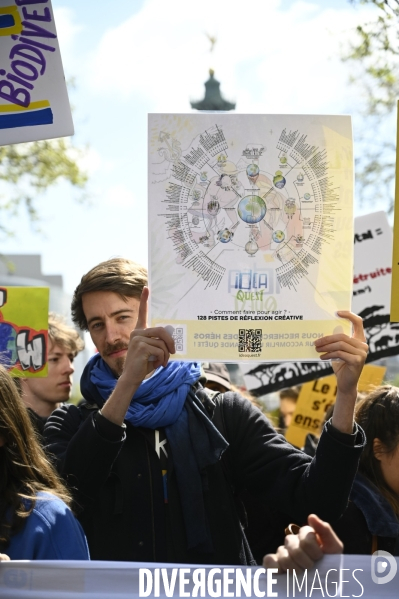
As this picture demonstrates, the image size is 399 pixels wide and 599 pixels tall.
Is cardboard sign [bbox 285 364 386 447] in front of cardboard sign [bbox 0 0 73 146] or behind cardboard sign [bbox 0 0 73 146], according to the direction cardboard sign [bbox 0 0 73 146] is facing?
behind

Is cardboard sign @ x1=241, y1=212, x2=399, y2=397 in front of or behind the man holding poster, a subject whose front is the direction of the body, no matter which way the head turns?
behind

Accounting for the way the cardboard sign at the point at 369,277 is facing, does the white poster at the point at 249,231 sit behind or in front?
in front

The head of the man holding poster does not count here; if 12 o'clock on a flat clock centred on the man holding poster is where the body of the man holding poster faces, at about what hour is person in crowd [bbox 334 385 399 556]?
The person in crowd is roughly at 8 o'clock from the man holding poster.

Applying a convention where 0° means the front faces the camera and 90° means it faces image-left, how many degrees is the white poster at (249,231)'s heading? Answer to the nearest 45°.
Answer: approximately 0°

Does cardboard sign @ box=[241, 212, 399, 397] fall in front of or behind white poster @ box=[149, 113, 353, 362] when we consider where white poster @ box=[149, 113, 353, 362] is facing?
behind
